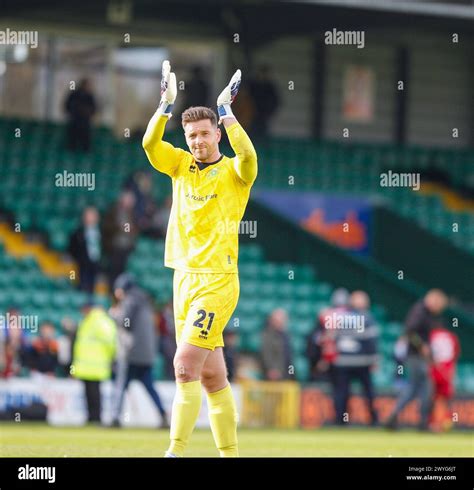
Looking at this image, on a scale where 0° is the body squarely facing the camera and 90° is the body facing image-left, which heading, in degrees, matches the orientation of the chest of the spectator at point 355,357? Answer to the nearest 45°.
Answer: approximately 0°

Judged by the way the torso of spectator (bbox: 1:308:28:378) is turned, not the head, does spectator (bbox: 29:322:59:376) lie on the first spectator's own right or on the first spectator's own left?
on the first spectator's own left

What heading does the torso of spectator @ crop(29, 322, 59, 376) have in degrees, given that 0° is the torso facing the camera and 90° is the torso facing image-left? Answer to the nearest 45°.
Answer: approximately 0°

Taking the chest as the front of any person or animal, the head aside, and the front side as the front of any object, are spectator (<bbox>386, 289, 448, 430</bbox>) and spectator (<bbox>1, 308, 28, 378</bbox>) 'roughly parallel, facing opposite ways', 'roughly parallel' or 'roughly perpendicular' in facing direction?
roughly perpendicular
